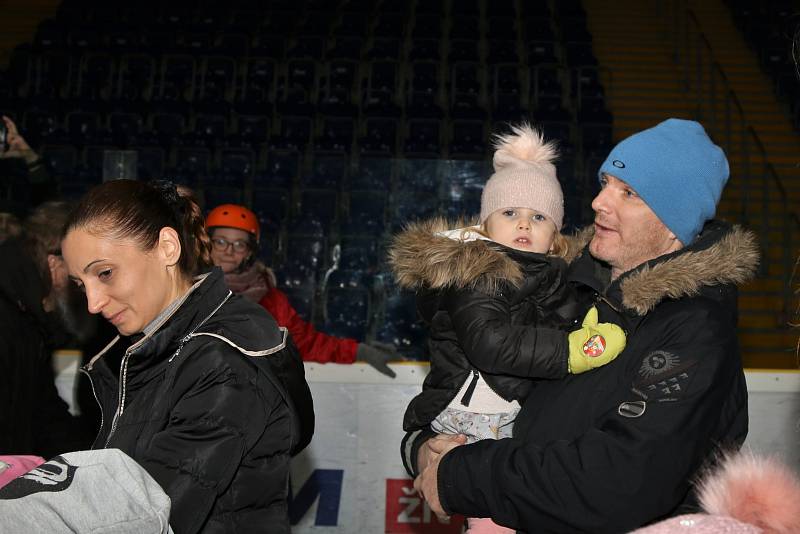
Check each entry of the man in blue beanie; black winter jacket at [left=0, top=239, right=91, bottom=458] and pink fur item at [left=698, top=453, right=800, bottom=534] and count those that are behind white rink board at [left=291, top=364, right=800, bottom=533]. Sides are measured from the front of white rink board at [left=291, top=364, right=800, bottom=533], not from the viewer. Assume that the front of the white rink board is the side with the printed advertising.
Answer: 0

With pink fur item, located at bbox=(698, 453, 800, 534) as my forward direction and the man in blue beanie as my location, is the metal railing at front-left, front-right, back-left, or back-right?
back-left

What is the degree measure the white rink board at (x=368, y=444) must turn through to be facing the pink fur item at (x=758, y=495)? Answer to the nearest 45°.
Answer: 0° — it already faces it

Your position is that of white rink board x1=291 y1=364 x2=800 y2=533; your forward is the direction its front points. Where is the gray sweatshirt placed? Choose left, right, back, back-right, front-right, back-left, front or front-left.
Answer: front

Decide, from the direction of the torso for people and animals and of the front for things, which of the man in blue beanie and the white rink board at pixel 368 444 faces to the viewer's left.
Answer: the man in blue beanie

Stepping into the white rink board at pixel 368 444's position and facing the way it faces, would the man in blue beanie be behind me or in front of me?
in front

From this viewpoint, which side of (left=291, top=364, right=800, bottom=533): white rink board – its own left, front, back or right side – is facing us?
front

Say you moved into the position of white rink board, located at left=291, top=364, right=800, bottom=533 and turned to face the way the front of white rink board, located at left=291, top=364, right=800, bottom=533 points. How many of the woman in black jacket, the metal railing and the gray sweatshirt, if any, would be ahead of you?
2

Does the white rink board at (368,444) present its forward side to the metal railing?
no

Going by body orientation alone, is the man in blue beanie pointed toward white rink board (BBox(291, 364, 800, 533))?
no

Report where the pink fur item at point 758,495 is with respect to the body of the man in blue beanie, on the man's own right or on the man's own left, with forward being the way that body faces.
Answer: on the man's own left

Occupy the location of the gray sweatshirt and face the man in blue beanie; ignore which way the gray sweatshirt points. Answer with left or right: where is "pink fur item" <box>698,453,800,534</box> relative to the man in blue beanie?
right

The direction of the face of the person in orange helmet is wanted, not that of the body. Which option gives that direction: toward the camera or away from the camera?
toward the camera
